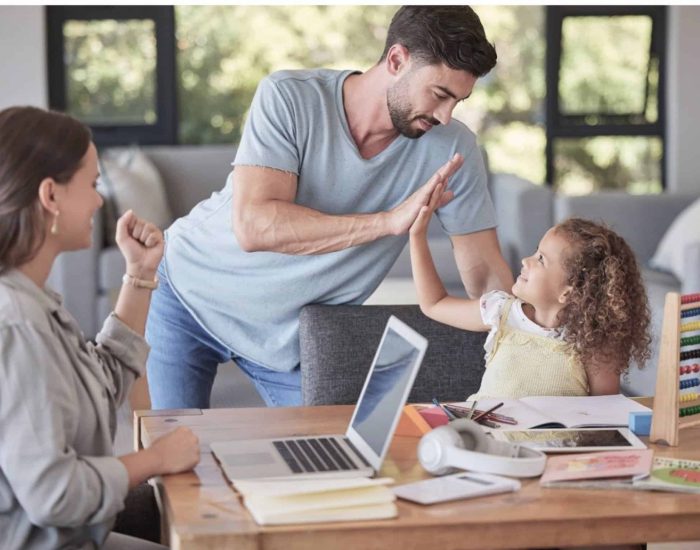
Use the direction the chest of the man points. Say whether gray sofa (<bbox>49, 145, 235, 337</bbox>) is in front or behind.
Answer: behind

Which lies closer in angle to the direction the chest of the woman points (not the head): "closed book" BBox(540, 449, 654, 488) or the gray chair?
the closed book

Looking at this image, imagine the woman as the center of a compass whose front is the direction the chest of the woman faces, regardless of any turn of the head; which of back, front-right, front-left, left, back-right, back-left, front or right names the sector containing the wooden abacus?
front

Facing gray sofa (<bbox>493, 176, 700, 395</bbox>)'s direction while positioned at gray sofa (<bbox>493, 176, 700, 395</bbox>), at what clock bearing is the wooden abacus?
The wooden abacus is roughly at 12 o'clock from the gray sofa.

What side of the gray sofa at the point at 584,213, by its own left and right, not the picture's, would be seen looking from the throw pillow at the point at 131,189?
right

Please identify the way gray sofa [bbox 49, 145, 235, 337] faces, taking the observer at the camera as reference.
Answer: facing the viewer

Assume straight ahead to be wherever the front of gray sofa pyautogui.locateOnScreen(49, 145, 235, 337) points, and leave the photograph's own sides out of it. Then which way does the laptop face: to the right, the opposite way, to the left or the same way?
to the right

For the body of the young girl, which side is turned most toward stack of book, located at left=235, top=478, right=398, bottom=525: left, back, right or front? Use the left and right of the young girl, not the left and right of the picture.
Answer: front

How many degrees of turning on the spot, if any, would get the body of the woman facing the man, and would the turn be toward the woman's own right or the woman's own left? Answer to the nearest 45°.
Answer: approximately 45° to the woman's own left

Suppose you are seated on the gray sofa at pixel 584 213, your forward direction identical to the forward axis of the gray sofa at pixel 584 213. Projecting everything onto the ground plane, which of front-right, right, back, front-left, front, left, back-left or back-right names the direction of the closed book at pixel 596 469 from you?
front

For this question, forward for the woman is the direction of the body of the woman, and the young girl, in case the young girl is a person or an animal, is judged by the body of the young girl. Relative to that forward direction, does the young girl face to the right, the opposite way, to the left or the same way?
the opposite way

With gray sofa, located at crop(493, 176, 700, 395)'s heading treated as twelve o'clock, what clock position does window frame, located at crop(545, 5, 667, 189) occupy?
The window frame is roughly at 6 o'clock from the gray sofa.

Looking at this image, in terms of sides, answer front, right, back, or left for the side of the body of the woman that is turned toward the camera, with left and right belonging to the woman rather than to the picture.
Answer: right

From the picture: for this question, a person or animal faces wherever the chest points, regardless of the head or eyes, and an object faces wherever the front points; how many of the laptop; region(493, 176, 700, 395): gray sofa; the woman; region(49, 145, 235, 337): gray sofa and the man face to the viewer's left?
1

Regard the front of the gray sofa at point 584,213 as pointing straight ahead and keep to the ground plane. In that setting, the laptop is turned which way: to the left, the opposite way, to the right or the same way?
to the right

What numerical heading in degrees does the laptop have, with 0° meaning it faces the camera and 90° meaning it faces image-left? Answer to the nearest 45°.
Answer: approximately 90°

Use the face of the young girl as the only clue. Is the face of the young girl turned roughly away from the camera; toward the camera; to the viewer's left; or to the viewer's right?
to the viewer's left
